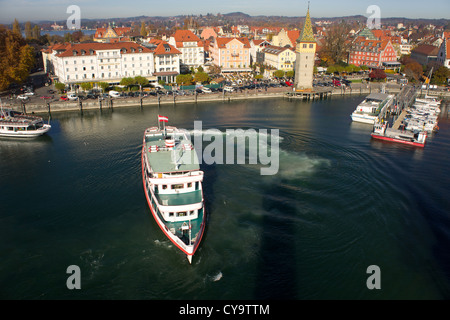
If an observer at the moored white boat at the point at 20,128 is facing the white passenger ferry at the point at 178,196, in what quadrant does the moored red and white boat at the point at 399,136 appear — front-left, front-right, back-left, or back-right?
front-left

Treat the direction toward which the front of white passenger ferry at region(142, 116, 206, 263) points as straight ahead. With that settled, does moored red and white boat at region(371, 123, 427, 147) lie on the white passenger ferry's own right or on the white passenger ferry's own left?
on the white passenger ferry's own left

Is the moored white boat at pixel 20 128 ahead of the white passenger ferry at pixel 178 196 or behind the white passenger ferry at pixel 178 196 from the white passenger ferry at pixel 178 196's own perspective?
behind

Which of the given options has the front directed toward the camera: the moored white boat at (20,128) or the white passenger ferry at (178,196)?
the white passenger ferry

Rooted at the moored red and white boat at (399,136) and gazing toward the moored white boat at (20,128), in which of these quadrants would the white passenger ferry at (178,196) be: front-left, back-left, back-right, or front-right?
front-left

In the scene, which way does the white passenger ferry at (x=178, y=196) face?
toward the camera

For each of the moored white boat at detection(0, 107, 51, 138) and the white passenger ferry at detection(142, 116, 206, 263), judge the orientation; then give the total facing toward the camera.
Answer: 1
